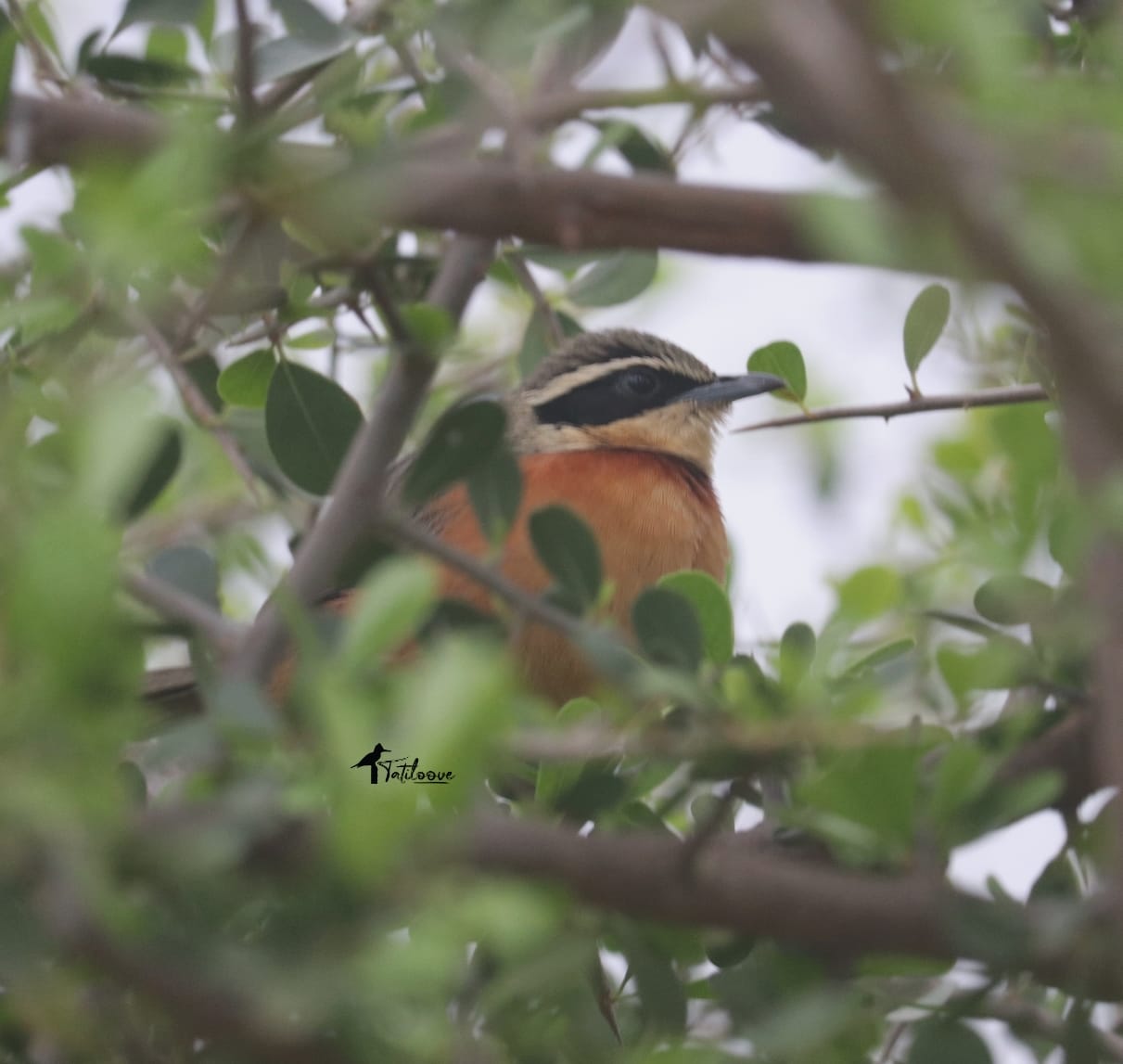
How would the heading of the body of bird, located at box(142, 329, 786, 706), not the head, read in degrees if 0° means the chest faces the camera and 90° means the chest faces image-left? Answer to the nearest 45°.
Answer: approximately 270°

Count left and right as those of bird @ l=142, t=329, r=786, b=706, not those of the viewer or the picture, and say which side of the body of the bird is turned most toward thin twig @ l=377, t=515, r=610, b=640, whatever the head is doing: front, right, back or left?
right

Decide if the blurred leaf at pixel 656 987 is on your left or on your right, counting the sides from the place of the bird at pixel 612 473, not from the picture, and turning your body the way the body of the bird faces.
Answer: on your right

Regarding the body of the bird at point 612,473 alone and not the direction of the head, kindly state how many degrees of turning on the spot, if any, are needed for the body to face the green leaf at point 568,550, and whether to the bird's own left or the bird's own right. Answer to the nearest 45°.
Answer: approximately 90° to the bird's own right

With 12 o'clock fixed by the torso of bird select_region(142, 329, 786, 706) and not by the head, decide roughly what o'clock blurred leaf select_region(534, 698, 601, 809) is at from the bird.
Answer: The blurred leaf is roughly at 3 o'clock from the bird.
